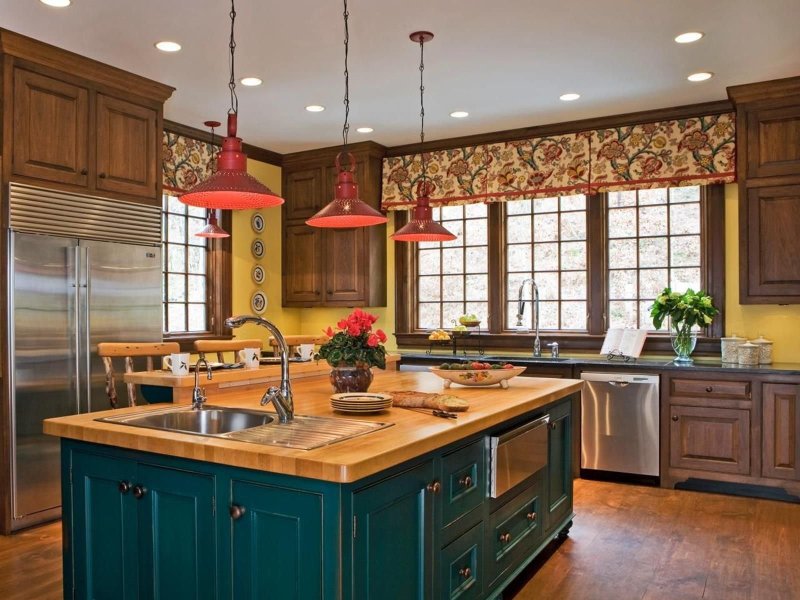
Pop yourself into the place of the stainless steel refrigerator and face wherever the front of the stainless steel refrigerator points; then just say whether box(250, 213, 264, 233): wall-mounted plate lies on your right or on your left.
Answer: on your left

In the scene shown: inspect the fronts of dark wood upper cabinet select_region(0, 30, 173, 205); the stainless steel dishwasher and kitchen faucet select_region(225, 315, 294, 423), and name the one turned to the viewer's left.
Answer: the kitchen faucet

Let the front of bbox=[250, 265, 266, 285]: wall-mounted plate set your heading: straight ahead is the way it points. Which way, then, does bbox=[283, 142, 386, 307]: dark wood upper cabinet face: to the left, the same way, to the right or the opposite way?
to the right

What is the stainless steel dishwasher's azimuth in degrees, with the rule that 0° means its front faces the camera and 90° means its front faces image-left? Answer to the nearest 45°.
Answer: approximately 0°

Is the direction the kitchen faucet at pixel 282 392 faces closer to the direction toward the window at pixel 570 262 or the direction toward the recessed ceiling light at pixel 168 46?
the recessed ceiling light

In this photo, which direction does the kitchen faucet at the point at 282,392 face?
to the viewer's left

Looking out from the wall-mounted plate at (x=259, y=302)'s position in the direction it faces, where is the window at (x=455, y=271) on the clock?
The window is roughly at 11 o'clock from the wall-mounted plate.

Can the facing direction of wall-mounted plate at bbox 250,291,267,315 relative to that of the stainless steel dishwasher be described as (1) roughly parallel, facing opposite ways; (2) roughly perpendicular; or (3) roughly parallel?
roughly perpendicular

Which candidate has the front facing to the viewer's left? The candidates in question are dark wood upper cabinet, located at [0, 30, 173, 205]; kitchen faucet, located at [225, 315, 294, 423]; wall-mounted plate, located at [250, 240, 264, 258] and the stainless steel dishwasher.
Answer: the kitchen faucet

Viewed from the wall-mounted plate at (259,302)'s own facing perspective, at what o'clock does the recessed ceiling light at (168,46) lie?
The recessed ceiling light is roughly at 2 o'clock from the wall-mounted plate.

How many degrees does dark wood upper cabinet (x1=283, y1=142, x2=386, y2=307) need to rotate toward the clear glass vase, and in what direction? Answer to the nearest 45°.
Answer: approximately 90° to its left

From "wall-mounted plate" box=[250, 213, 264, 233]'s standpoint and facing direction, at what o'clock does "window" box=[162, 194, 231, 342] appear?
The window is roughly at 3 o'clock from the wall-mounted plate.

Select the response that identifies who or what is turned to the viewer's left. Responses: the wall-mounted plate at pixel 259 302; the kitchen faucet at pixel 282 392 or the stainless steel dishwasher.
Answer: the kitchen faucet

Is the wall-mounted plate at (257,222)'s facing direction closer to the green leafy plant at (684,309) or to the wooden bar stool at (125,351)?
the green leafy plant

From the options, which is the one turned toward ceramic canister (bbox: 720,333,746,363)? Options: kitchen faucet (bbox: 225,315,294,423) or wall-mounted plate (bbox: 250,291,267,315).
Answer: the wall-mounted plate

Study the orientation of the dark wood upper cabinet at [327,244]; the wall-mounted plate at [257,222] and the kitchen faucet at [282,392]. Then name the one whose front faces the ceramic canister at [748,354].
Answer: the wall-mounted plate
